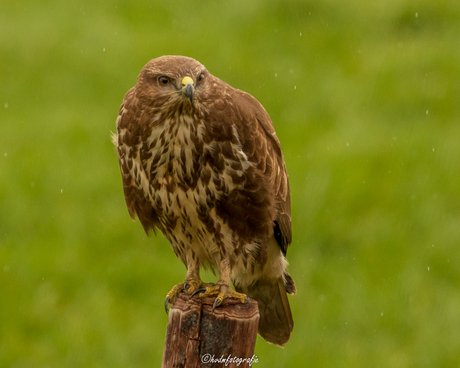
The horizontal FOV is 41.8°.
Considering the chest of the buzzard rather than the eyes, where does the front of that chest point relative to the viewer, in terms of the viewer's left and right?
facing the viewer and to the left of the viewer
